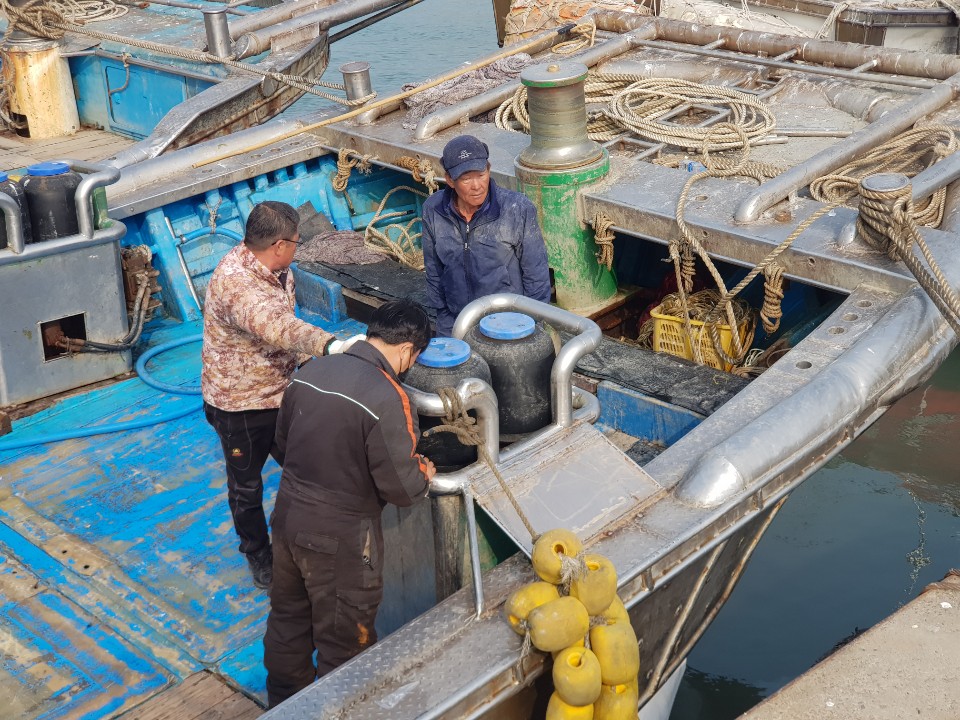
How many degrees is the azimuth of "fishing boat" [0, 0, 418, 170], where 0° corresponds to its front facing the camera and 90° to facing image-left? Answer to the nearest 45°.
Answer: approximately 225°

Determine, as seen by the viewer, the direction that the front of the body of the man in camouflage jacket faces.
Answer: to the viewer's right

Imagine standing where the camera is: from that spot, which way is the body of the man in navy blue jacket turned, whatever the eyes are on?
toward the camera

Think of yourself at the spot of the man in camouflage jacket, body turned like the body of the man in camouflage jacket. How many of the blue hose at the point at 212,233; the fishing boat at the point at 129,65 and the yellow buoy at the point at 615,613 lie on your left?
2

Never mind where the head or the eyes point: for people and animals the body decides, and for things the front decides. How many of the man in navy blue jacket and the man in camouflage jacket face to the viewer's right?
1

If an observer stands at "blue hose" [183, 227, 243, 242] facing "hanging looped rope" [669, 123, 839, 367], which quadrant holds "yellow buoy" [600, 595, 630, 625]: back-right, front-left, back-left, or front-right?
front-right

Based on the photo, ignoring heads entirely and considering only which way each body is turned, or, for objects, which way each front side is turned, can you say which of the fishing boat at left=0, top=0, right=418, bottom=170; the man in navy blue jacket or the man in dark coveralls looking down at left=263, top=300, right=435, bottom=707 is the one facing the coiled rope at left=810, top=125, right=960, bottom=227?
the man in dark coveralls looking down

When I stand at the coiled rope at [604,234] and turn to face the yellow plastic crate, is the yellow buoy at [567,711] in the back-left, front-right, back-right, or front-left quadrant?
front-right

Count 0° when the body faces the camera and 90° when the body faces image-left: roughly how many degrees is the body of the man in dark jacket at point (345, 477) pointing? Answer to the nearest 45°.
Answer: approximately 225°

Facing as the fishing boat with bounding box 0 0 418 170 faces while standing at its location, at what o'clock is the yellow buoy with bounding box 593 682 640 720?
The yellow buoy is roughly at 4 o'clock from the fishing boat.

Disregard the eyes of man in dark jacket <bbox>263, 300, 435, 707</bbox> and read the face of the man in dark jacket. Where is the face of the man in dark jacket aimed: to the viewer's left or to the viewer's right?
to the viewer's right

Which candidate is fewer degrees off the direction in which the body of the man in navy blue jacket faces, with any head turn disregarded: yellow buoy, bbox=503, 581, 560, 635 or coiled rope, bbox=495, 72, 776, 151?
the yellow buoy

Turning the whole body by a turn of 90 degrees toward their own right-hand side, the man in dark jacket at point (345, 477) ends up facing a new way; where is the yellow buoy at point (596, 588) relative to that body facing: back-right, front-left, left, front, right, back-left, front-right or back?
front

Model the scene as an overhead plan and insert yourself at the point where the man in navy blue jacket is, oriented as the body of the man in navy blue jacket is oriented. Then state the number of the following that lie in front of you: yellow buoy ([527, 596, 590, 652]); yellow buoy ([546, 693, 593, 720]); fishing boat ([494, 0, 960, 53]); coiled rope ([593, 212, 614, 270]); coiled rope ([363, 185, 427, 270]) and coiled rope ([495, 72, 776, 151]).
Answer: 2
